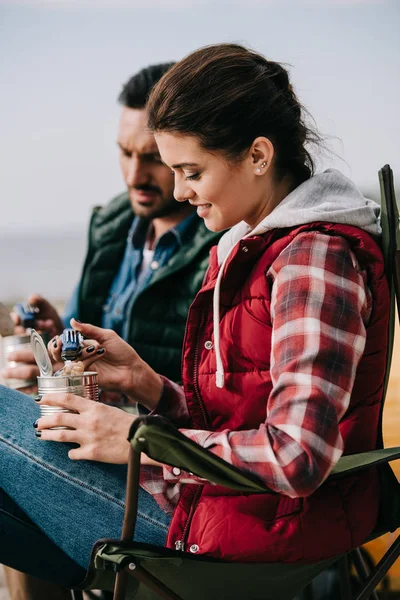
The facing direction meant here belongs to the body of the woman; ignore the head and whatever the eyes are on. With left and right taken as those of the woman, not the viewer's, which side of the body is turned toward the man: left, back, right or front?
right

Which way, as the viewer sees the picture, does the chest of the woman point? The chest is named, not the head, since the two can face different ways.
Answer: to the viewer's left

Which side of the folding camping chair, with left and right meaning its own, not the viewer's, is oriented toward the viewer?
left
